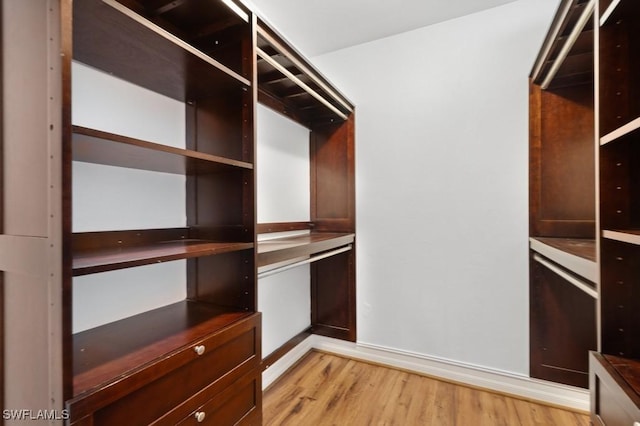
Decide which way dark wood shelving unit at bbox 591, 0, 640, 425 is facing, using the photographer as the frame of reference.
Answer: facing to the left of the viewer

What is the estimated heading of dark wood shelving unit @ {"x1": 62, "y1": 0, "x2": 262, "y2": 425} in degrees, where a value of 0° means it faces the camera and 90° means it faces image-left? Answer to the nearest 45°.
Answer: approximately 315°

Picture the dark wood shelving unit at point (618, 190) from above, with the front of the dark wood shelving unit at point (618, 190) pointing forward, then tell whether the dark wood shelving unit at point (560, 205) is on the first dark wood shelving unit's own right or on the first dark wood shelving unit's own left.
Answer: on the first dark wood shelving unit's own right

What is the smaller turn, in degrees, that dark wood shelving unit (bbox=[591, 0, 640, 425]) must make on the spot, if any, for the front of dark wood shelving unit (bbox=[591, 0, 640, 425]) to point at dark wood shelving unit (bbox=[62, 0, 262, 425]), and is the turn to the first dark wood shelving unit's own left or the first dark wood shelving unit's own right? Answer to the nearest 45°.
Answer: approximately 45° to the first dark wood shelving unit's own left

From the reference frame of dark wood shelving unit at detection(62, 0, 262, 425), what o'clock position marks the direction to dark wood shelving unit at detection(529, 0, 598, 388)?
dark wood shelving unit at detection(529, 0, 598, 388) is roughly at 11 o'clock from dark wood shelving unit at detection(62, 0, 262, 425).

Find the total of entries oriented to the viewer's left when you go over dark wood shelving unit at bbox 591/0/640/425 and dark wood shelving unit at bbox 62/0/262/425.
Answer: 1

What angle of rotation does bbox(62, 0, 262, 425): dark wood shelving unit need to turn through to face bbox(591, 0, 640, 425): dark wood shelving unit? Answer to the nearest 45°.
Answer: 0° — it already faces it
